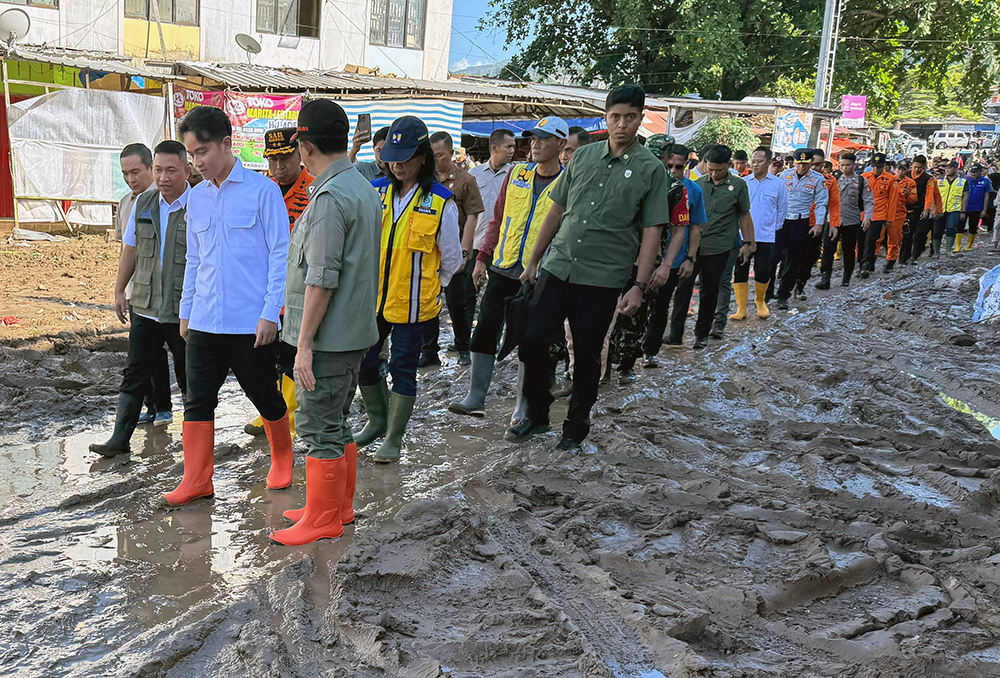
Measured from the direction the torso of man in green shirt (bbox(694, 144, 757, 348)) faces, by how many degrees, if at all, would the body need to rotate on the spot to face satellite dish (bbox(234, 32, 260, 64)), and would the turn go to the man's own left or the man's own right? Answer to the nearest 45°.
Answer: approximately 90° to the man's own right

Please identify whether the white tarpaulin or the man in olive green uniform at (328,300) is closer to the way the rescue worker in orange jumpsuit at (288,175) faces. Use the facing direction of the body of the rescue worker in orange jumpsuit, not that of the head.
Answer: the man in olive green uniform

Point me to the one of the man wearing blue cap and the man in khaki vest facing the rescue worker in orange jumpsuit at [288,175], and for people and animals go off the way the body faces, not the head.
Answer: the man wearing blue cap

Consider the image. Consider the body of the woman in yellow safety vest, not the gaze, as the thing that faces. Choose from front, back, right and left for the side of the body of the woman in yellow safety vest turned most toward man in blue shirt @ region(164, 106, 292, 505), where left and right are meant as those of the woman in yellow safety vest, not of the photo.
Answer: front

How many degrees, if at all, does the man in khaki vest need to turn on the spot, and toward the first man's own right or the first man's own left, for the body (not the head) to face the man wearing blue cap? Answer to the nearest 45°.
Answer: approximately 135° to the first man's own left

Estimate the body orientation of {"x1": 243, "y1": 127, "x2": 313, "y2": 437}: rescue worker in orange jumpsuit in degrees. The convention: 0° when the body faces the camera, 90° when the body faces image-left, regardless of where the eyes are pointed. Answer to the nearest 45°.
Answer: approximately 45°

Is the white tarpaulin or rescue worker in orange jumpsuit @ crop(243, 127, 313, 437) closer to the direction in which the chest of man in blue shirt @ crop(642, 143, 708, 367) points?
the rescue worker in orange jumpsuit

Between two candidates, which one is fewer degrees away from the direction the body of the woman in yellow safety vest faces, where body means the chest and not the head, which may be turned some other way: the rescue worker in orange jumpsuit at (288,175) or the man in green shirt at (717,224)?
the rescue worker in orange jumpsuit

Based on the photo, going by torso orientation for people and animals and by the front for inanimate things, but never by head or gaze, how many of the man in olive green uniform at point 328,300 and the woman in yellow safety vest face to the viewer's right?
0

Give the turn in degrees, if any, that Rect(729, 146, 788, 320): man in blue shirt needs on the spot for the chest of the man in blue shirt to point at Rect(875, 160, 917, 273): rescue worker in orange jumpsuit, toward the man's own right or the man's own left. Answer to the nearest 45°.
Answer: approximately 135° to the man's own right

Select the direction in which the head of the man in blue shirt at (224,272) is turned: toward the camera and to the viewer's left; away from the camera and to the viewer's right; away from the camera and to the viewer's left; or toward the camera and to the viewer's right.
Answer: toward the camera and to the viewer's left

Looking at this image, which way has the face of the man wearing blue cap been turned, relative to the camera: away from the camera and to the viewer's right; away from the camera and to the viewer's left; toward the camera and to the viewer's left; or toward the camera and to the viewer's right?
toward the camera and to the viewer's left

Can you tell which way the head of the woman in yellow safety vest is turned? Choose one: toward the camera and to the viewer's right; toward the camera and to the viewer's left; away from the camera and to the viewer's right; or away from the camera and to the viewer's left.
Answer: toward the camera and to the viewer's left
